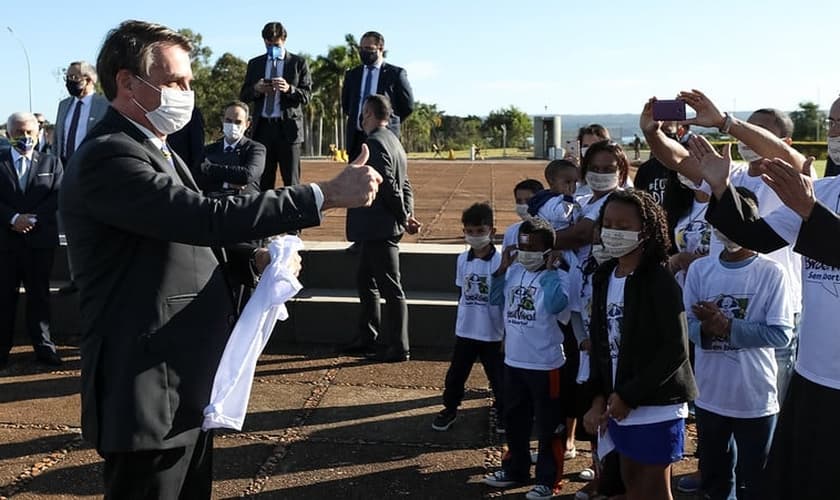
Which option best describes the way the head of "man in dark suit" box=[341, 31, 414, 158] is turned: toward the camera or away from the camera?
toward the camera

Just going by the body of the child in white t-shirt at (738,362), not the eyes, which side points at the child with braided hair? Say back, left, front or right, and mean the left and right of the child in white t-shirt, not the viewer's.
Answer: front

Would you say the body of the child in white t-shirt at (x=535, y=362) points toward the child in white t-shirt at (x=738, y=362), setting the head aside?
no

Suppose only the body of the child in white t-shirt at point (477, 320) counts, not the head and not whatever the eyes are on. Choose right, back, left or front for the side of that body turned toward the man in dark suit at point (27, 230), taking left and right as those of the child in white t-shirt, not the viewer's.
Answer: right

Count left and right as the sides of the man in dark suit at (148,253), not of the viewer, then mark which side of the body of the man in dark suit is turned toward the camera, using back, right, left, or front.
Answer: right

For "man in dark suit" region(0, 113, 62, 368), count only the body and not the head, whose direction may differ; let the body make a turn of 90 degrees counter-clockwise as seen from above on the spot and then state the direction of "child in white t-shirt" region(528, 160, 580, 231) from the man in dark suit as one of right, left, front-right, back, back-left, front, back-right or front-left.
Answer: front-right

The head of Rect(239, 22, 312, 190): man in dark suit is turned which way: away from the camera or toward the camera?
toward the camera

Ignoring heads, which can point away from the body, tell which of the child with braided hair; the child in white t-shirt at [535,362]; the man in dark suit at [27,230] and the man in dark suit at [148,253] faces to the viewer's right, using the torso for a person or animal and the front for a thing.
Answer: the man in dark suit at [148,253]

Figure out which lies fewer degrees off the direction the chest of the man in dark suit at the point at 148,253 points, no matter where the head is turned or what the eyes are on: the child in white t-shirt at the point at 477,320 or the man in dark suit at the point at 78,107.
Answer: the child in white t-shirt

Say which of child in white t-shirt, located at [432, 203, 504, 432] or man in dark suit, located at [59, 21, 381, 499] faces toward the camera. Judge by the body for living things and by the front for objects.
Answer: the child in white t-shirt

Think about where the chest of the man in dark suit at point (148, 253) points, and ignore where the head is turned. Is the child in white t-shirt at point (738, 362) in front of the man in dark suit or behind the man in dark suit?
in front

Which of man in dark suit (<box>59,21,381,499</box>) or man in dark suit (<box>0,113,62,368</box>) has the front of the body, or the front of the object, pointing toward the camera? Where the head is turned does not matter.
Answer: man in dark suit (<box>0,113,62,368</box>)

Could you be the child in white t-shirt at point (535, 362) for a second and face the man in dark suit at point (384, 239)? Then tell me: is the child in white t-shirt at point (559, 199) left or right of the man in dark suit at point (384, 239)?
right

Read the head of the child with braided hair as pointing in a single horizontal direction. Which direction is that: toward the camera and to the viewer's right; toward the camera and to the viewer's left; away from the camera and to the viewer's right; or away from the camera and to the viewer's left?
toward the camera and to the viewer's left

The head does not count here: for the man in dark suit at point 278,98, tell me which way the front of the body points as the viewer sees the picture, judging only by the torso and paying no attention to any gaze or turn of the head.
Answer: toward the camera

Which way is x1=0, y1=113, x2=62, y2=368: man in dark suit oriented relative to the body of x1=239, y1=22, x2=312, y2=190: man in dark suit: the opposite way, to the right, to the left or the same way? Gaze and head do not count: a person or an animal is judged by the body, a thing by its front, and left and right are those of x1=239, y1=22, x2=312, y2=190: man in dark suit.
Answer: the same way

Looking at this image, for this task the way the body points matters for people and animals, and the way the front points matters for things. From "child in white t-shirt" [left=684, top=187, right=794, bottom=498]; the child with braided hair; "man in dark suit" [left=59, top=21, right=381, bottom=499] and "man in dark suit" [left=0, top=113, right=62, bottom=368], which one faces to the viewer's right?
"man in dark suit" [left=59, top=21, right=381, bottom=499]

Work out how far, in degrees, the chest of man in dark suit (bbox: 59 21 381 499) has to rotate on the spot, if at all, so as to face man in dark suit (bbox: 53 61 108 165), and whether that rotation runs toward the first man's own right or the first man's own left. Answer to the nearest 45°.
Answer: approximately 90° to the first man's own left
